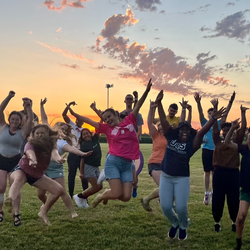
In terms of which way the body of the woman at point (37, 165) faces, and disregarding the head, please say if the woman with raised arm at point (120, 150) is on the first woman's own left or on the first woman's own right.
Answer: on the first woman's own left

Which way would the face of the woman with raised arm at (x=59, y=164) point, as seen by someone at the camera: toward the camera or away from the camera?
toward the camera

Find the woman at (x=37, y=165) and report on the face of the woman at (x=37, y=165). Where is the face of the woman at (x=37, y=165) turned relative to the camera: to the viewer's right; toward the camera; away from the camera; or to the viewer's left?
toward the camera

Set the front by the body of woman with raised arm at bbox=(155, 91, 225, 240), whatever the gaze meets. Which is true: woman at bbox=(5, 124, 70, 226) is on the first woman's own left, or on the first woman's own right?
on the first woman's own right

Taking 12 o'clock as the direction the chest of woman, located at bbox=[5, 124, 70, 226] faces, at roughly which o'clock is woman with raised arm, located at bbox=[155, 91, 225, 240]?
woman with raised arm, located at bbox=[155, 91, 225, 240] is roughly at 10 o'clock from woman, located at bbox=[5, 124, 70, 226].

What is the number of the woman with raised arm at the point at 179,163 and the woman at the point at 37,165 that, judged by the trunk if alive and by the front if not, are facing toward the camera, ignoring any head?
2

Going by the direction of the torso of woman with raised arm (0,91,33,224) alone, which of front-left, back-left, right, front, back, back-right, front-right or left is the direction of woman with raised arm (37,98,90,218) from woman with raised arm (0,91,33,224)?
left

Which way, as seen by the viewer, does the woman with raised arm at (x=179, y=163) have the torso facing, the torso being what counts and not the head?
toward the camera

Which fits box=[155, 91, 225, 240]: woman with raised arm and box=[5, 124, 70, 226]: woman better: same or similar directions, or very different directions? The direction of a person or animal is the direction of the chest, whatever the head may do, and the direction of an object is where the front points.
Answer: same or similar directions

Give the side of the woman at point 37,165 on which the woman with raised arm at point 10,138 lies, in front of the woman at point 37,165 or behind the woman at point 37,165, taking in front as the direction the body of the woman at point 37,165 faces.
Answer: behind

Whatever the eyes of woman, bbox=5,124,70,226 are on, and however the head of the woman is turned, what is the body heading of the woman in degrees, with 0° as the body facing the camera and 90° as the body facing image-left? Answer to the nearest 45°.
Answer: approximately 0°

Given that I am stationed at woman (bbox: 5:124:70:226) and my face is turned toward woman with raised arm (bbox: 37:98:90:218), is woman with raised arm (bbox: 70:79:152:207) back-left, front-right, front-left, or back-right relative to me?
front-right

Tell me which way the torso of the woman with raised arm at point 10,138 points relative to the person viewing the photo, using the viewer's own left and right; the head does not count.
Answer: facing the viewer

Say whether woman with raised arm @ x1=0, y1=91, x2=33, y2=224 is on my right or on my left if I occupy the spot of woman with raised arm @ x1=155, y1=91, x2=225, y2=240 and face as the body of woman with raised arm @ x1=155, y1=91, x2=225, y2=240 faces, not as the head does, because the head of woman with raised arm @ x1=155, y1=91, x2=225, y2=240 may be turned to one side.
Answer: on my right

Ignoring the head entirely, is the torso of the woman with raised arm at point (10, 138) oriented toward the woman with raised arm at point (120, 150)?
no

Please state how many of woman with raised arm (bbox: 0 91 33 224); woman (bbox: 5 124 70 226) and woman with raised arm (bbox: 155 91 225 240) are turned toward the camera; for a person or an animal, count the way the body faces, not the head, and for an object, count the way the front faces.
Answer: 3

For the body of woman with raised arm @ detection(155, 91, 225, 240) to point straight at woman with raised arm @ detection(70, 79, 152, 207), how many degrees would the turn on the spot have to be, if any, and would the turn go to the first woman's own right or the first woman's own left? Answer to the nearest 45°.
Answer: approximately 135° to the first woman's own right

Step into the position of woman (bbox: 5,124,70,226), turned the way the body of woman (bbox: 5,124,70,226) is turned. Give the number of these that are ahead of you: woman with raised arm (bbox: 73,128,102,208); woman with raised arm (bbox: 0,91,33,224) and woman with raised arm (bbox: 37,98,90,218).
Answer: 0

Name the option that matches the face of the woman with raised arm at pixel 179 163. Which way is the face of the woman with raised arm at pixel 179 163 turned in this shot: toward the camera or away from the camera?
toward the camera
